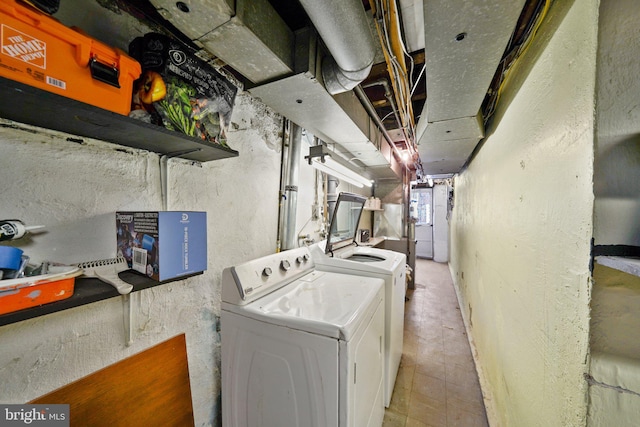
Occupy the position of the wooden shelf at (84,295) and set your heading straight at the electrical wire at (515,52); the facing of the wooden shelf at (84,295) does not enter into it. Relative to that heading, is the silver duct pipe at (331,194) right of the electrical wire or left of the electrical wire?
left

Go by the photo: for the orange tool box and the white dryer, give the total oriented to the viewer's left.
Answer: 0

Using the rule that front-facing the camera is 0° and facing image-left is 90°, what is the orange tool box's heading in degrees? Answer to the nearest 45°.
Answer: approximately 315°

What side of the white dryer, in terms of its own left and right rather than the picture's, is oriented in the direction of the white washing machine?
left

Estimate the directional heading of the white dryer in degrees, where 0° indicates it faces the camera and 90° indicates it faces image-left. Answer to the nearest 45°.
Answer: approximately 315°
